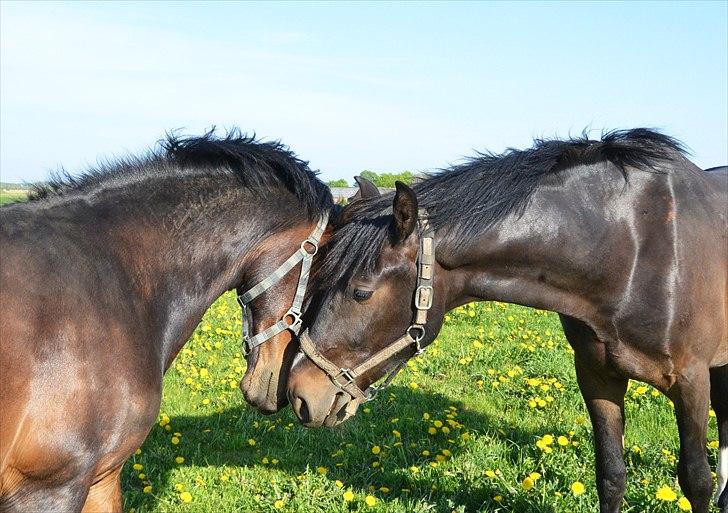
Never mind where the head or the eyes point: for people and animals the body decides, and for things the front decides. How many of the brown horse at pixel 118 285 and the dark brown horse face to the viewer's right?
1

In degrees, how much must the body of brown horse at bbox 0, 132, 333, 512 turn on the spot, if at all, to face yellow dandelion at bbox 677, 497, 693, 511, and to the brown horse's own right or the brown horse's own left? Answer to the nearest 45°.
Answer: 0° — it already faces it

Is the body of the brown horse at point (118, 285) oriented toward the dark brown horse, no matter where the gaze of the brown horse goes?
yes

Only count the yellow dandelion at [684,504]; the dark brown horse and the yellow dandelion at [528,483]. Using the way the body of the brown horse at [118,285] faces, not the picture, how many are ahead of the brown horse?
3

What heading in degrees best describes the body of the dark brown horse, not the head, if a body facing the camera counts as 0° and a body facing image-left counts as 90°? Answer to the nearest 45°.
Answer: approximately 45°

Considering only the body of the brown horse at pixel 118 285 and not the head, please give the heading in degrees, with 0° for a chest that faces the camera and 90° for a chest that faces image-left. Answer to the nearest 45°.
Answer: approximately 270°

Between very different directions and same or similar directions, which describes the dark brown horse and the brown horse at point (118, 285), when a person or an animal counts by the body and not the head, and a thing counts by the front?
very different directions
